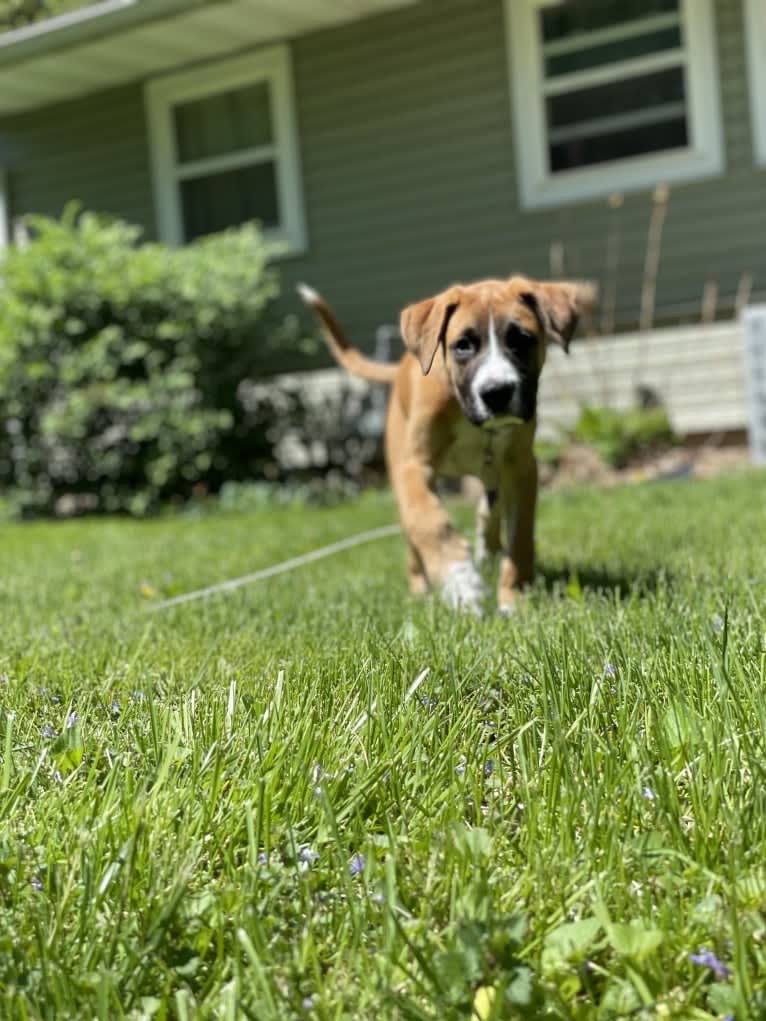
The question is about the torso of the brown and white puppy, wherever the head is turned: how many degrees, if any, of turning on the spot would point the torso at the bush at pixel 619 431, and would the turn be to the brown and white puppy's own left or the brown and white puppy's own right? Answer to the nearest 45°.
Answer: approximately 180°

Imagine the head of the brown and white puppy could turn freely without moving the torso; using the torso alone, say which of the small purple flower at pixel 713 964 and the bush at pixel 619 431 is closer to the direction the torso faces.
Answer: the small purple flower

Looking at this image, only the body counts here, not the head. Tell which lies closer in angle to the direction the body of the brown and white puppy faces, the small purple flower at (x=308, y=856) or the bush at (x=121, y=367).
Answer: the small purple flower

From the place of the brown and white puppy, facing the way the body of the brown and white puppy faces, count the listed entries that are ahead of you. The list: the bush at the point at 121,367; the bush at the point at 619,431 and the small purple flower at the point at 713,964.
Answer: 1

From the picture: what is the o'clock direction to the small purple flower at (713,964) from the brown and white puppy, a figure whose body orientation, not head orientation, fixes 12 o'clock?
The small purple flower is roughly at 12 o'clock from the brown and white puppy.

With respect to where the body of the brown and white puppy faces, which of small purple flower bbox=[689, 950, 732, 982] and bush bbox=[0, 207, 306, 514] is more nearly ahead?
the small purple flower

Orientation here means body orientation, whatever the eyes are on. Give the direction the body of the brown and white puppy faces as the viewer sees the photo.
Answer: toward the camera

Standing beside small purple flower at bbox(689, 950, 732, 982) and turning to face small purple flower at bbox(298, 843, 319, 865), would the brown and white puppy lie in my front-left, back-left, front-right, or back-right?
front-right

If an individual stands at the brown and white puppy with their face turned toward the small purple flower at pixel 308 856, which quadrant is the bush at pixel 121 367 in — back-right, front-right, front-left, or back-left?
back-right

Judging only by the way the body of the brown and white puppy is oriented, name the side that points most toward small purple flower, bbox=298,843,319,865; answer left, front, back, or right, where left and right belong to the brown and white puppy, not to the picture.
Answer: front

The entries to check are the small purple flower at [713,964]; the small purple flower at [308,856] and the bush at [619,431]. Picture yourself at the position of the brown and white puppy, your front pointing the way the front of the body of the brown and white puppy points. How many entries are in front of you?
2
